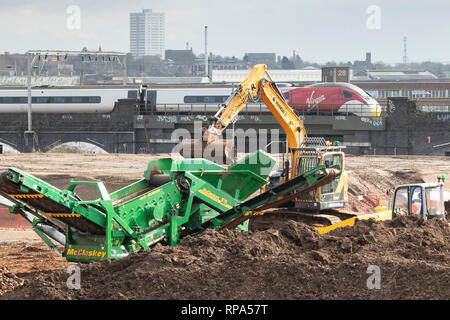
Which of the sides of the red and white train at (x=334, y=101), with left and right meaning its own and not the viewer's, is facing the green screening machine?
right

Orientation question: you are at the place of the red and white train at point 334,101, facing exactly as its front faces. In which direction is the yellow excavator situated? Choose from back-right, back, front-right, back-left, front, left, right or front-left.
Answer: right

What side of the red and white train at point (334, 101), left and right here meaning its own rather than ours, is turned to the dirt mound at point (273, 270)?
right

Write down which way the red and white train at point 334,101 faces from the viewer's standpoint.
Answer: facing to the right of the viewer
